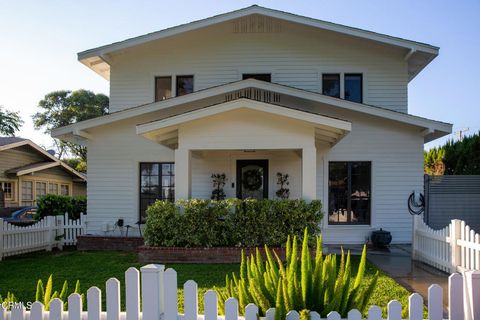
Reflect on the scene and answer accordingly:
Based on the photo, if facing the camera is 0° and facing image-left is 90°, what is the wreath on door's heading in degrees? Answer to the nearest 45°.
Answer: approximately 0°

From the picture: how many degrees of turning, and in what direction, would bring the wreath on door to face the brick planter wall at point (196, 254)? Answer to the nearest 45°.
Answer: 0° — it already faces it

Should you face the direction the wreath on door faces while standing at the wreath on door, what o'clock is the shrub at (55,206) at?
The shrub is roughly at 3 o'clock from the wreath on door.

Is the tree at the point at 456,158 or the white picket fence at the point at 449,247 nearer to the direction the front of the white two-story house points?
the white picket fence

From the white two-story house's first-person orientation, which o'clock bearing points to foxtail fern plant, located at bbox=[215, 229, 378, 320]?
The foxtail fern plant is roughly at 12 o'clock from the white two-story house.

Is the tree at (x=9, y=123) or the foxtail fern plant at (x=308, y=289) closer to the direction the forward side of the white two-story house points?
the foxtail fern plant

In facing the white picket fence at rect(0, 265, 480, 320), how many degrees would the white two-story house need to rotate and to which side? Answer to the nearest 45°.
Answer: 0° — it already faces it

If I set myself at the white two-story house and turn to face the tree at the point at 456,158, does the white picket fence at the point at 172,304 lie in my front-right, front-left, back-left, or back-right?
back-right

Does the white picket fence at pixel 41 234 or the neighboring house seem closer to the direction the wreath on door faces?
the white picket fence

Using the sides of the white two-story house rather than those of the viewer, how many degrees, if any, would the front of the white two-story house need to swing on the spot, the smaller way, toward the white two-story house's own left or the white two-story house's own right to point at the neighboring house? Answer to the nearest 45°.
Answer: approximately 135° to the white two-story house's own right
